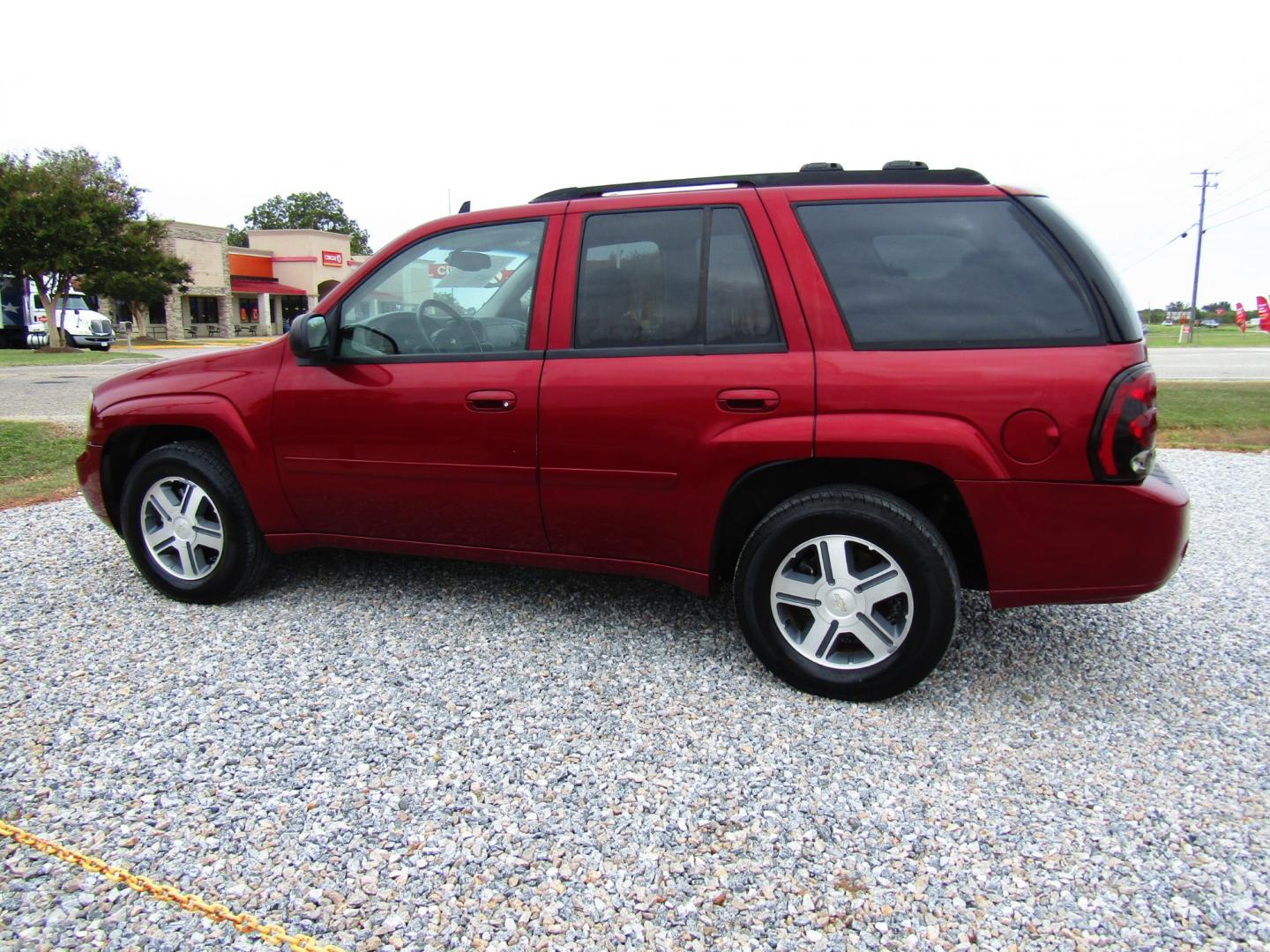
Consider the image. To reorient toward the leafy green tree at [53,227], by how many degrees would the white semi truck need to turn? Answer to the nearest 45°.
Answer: approximately 45° to its right

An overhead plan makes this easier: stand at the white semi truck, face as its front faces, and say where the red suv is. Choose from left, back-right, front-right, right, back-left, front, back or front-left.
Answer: front-right

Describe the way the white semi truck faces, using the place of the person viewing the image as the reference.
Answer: facing the viewer and to the right of the viewer
